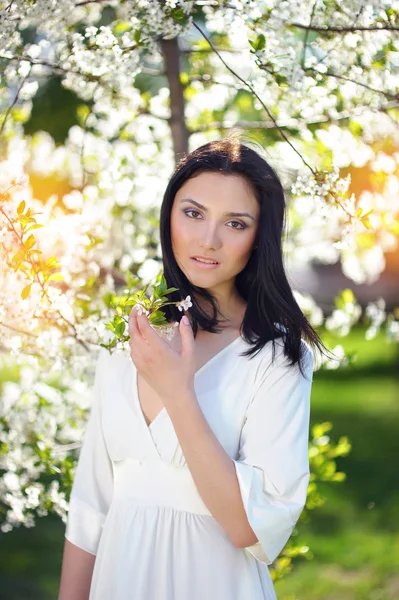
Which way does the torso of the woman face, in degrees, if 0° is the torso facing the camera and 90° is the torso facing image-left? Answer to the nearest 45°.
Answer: approximately 45°
